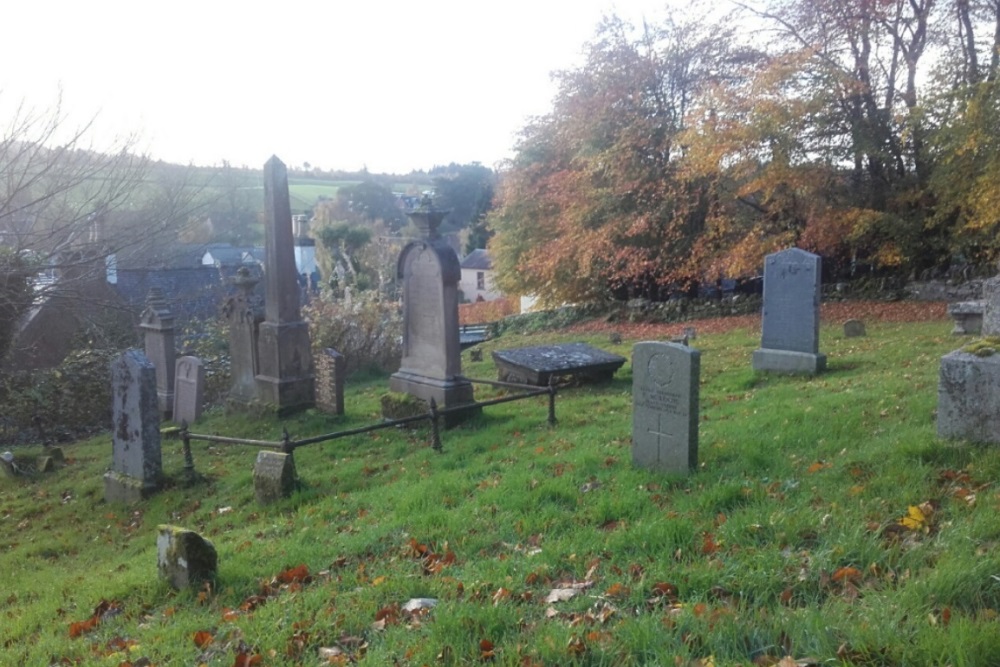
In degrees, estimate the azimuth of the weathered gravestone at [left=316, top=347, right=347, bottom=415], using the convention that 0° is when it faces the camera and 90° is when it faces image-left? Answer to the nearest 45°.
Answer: approximately 45°

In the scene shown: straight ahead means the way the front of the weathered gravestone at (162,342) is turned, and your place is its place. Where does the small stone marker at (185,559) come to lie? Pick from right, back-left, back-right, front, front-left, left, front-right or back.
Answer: front-left

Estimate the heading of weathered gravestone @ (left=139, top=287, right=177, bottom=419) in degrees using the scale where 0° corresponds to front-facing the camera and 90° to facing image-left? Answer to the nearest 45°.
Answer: approximately 45°

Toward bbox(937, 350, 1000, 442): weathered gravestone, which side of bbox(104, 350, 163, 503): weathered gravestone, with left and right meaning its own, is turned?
left

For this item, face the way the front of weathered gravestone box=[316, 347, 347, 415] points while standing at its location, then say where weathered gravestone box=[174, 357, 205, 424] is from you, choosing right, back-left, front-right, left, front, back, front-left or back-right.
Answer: right

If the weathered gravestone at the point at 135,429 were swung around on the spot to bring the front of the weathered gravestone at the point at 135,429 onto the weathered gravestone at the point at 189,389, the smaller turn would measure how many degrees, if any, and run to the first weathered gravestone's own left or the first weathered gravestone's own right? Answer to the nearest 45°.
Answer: approximately 135° to the first weathered gravestone's own right

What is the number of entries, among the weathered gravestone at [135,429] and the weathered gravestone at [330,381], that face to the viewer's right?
0

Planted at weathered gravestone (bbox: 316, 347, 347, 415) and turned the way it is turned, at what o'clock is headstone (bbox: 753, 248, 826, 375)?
The headstone is roughly at 8 o'clock from the weathered gravestone.

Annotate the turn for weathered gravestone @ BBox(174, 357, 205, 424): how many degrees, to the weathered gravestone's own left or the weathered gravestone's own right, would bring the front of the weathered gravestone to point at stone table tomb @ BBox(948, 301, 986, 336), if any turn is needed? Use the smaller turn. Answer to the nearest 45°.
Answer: approximately 135° to the weathered gravestone's own left

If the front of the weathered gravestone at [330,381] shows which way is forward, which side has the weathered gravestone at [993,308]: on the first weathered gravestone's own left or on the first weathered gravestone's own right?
on the first weathered gravestone's own left

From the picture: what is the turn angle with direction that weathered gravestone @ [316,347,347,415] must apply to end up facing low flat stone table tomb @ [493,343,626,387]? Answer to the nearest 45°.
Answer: approximately 135° to its left

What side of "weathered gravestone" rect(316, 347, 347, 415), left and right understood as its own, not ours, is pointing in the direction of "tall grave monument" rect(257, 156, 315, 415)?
right

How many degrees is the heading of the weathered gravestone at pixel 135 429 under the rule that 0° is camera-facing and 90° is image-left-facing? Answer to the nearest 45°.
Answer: approximately 45°

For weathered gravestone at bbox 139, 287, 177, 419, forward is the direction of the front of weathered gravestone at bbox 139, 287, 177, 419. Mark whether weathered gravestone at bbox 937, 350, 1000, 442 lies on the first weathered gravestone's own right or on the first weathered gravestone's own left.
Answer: on the first weathered gravestone's own left
